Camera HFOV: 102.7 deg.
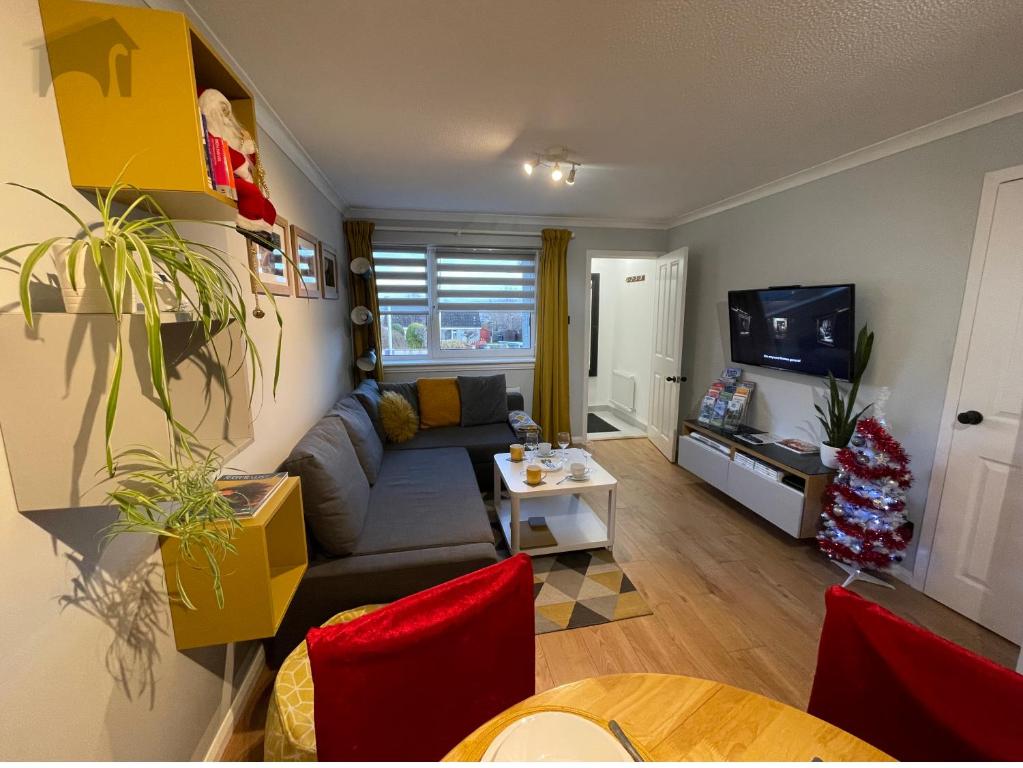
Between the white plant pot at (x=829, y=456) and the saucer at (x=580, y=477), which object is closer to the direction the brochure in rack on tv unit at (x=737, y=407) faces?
the saucer

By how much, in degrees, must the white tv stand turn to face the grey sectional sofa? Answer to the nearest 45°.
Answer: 0° — it already faces it

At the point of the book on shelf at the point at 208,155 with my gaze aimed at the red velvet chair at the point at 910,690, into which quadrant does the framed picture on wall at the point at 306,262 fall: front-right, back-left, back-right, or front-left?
back-left

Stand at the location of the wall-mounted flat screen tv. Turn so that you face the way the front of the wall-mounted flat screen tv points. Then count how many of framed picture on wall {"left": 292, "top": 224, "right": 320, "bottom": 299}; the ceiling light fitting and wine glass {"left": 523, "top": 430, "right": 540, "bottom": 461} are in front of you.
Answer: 3

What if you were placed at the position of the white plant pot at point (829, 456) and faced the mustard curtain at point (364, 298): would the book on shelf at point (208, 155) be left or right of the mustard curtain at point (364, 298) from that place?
left

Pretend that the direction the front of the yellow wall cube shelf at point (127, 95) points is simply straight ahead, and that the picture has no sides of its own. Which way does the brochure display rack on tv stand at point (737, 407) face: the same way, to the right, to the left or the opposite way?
the opposite way

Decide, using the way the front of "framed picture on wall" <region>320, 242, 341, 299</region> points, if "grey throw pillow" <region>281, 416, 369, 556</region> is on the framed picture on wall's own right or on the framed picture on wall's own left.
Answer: on the framed picture on wall's own right

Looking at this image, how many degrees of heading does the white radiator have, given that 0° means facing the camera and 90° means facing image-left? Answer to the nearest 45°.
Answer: approximately 45°

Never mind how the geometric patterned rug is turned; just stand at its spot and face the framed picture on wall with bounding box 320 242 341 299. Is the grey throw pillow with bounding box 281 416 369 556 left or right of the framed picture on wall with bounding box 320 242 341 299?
left
